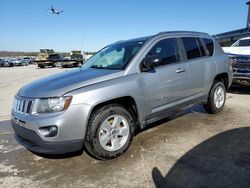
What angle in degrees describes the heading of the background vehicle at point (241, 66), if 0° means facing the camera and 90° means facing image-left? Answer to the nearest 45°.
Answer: approximately 0°

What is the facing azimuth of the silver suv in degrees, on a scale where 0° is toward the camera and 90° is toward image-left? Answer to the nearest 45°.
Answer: approximately 45°

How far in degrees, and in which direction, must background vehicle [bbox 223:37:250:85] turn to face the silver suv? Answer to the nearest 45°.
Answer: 0° — it already faces it

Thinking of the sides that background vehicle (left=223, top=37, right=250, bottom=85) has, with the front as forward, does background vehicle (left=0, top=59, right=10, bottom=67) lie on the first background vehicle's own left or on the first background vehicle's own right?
on the first background vehicle's own right

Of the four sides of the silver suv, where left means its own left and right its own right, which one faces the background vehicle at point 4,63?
right

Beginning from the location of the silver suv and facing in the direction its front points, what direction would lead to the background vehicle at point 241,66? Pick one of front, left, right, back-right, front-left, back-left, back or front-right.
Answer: back

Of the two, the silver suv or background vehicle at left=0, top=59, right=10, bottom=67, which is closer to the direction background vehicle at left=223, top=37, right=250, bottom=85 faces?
the silver suv
